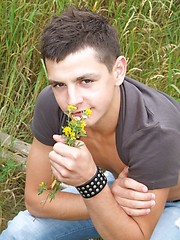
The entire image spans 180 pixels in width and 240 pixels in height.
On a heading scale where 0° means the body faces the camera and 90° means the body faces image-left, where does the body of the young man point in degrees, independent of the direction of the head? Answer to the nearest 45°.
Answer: approximately 45°

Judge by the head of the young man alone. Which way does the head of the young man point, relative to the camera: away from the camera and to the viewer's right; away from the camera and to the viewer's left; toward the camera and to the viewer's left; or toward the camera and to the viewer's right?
toward the camera and to the viewer's left
